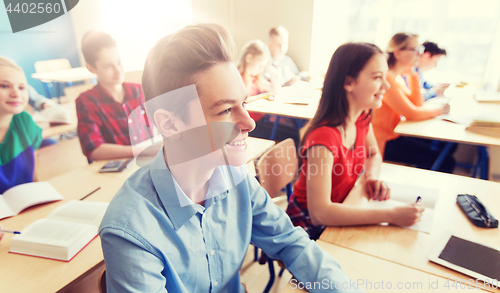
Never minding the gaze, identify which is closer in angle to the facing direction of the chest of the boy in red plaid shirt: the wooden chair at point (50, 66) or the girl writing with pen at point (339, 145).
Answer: the girl writing with pen

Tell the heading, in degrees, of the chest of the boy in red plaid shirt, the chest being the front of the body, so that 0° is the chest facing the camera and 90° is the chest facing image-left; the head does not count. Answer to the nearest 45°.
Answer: approximately 315°

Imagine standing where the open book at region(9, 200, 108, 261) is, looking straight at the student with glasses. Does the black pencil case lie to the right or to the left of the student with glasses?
right
